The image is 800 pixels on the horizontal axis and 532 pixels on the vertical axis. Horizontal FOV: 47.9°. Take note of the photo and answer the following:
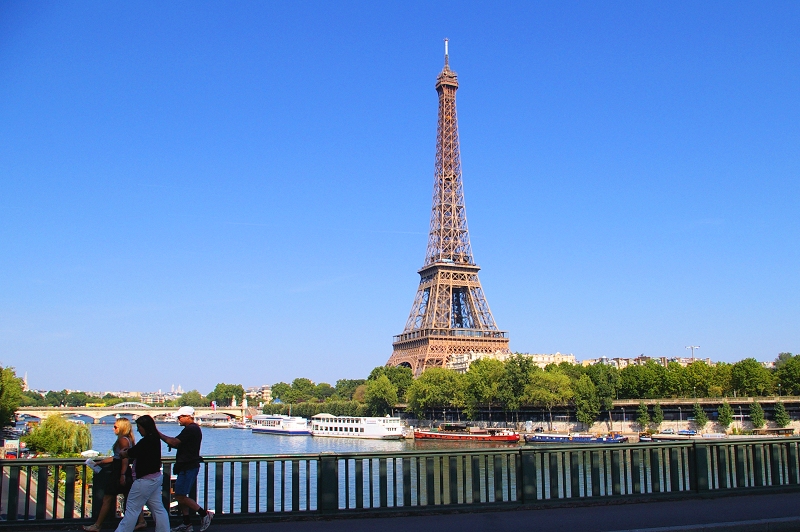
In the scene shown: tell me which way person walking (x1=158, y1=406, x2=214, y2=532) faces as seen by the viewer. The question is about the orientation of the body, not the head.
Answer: to the viewer's left

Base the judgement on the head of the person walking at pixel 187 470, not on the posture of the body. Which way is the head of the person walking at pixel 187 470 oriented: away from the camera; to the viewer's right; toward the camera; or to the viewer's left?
to the viewer's left

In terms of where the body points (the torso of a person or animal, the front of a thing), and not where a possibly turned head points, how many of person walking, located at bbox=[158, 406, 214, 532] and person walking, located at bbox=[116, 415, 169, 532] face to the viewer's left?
2

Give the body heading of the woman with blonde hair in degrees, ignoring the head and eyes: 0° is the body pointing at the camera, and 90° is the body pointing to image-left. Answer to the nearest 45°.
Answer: approximately 90°

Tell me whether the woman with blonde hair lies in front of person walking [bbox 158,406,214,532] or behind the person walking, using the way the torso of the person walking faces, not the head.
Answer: in front

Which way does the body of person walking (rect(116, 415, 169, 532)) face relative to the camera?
to the viewer's left

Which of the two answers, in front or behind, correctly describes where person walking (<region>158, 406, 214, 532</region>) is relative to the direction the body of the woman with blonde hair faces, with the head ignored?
behind

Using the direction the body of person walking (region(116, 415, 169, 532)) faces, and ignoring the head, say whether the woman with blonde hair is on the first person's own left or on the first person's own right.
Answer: on the first person's own right

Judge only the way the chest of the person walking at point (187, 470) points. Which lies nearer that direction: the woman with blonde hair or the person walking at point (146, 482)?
the woman with blonde hair

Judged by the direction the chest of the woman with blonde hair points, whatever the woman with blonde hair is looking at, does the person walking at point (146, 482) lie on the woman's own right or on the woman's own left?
on the woman's own left
